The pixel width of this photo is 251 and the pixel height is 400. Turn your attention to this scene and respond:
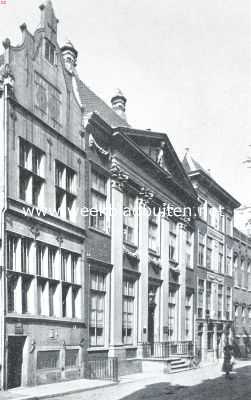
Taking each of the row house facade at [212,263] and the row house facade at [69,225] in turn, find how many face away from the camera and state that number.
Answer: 0

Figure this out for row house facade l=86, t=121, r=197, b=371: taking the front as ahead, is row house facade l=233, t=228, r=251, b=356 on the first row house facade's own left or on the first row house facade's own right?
on the first row house facade's own left

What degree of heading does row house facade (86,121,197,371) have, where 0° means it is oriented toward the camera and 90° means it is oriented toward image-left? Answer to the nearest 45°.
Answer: approximately 315°

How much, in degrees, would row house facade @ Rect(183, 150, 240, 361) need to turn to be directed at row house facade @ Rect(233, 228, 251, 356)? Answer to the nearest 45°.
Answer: approximately 135° to its left

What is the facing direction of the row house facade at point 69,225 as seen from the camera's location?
facing the viewer and to the right of the viewer
